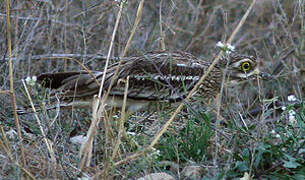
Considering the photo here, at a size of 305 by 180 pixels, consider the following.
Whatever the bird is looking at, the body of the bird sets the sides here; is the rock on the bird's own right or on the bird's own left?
on the bird's own right

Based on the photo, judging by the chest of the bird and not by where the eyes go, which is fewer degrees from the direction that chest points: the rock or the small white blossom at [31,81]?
the rock

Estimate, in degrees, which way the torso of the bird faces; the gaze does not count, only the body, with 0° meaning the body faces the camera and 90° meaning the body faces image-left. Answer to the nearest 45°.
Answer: approximately 270°

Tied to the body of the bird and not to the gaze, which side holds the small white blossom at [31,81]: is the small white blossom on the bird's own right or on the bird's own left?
on the bird's own right
